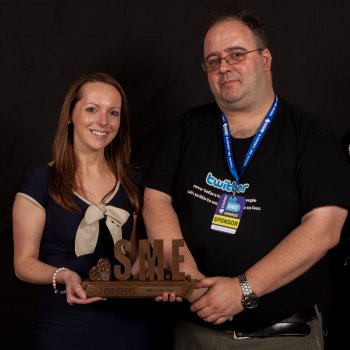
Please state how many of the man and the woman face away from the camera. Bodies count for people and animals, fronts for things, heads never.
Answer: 0

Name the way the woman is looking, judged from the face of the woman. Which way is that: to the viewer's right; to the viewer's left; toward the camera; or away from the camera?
toward the camera

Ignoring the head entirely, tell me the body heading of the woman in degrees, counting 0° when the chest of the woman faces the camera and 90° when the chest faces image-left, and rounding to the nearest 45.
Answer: approximately 315°

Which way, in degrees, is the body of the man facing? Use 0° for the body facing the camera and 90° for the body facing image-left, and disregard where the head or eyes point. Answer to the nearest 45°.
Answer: approximately 45°
